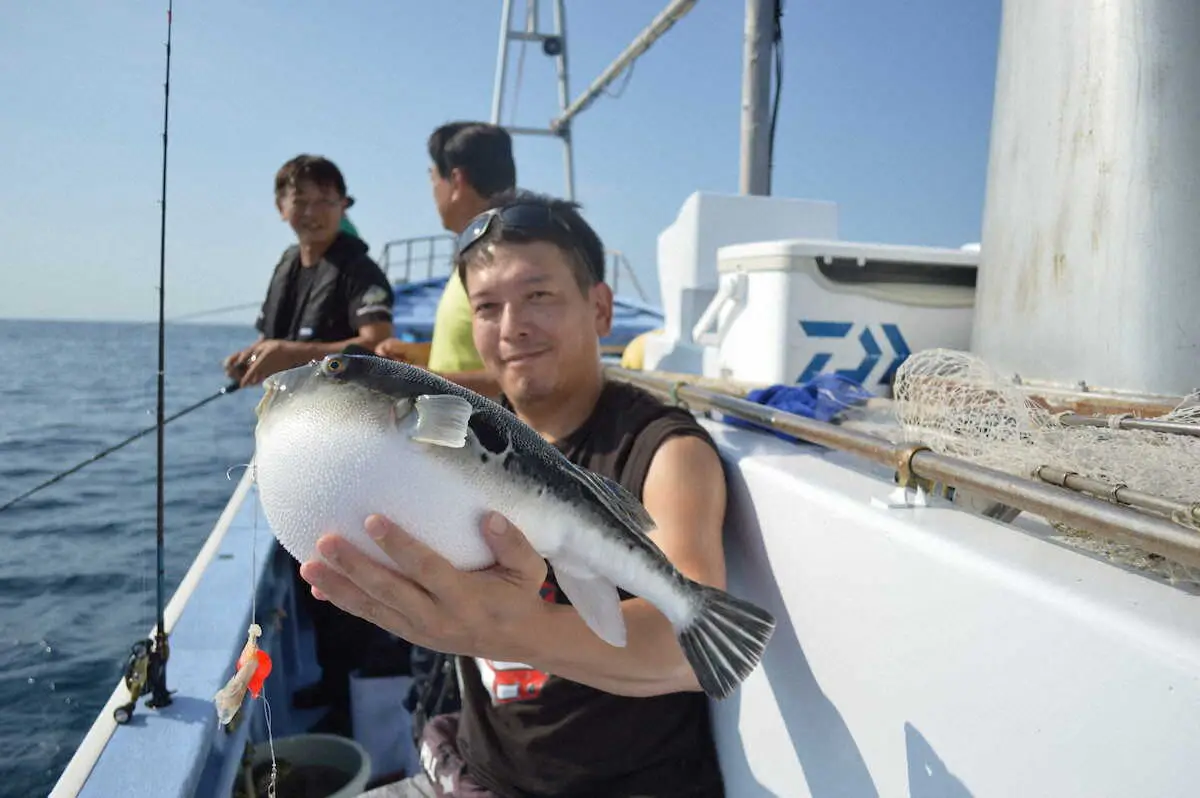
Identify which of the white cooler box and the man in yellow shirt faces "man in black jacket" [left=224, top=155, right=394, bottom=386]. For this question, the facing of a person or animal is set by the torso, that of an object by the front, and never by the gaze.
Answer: the man in yellow shirt

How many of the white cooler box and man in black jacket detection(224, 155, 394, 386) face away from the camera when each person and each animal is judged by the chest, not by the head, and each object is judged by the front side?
0

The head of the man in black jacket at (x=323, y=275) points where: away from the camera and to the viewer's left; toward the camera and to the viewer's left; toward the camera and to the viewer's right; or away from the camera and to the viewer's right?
toward the camera and to the viewer's left

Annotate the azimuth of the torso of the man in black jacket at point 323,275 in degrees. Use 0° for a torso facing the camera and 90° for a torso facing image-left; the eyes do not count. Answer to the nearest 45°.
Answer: approximately 45°

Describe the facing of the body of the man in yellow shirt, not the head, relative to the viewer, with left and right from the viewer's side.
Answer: facing away from the viewer and to the left of the viewer

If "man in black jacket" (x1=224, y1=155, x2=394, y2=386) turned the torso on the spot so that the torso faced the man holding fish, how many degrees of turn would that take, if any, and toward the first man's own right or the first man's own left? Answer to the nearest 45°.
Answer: approximately 45° to the first man's own left

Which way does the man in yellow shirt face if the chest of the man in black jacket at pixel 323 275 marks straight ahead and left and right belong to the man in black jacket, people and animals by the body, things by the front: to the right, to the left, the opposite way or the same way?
to the right
